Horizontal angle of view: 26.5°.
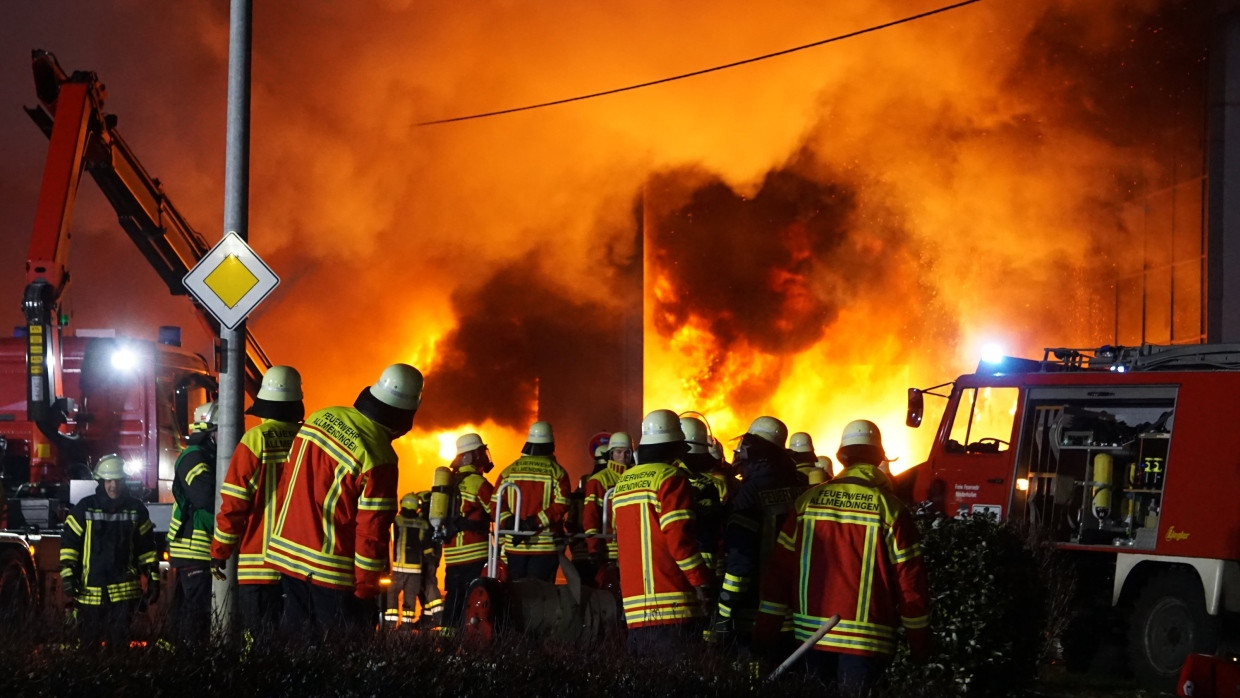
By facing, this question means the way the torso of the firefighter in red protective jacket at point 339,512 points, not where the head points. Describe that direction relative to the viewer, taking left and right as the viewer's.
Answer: facing away from the viewer and to the right of the viewer

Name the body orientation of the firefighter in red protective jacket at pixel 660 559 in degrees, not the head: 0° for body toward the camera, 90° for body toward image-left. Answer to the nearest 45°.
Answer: approximately 225°

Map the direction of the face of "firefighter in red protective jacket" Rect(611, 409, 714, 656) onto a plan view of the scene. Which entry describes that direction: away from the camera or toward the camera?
away from the camera

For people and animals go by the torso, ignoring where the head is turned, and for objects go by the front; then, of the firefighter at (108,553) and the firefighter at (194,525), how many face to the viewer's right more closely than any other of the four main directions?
1

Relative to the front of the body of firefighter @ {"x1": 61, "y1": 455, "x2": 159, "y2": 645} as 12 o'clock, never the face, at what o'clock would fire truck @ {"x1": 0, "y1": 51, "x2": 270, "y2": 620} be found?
The fire truck is roughly at 6 o'clock from the firefighter.

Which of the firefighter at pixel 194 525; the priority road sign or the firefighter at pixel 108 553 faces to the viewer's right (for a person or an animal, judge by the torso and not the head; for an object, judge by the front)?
the firefighter at pixel 194 525

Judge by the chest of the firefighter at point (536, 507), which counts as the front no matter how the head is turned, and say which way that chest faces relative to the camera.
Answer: away from the camera
